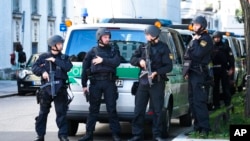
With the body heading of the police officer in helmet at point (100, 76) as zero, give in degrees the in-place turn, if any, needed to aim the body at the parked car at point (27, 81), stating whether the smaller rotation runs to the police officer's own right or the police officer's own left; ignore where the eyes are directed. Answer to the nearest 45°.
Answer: approximately 180°

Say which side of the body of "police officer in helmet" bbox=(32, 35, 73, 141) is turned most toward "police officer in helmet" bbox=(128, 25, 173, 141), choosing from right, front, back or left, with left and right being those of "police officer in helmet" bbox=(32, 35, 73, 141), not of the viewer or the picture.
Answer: left

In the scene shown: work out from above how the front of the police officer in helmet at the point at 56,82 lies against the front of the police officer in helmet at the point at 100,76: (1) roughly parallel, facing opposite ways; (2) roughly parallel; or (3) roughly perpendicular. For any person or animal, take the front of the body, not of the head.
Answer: roughly parallel

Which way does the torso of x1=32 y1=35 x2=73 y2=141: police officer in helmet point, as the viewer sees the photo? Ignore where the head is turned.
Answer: toward the camera

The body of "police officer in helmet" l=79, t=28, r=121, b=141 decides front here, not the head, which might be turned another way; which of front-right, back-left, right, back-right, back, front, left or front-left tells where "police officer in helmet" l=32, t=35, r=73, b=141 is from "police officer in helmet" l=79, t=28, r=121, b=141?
right

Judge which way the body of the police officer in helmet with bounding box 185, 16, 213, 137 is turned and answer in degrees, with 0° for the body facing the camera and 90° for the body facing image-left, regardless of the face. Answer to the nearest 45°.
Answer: approximately 90°

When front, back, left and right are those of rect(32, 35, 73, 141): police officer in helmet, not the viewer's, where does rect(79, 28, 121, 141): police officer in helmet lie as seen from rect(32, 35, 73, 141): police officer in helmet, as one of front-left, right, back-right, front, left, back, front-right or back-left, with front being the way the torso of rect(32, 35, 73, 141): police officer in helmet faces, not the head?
left

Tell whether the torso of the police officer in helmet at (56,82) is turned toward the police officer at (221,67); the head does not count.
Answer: no

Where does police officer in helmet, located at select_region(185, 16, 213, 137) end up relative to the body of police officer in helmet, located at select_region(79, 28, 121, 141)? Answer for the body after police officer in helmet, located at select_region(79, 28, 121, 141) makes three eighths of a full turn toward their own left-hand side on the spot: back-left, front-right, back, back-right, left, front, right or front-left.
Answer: front-right

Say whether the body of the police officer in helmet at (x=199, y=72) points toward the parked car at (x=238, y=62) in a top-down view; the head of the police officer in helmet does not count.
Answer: no

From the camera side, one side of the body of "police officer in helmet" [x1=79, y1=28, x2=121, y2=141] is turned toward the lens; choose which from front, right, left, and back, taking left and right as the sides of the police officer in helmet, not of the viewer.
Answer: front

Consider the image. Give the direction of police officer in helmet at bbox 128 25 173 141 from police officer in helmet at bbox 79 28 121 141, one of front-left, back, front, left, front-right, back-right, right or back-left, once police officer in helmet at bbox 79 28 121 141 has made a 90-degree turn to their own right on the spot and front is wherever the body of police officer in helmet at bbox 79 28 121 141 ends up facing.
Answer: back
